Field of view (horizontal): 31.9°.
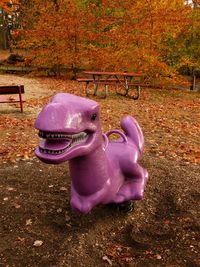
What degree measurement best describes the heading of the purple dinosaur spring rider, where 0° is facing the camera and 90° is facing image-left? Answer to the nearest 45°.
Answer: approximately 45°

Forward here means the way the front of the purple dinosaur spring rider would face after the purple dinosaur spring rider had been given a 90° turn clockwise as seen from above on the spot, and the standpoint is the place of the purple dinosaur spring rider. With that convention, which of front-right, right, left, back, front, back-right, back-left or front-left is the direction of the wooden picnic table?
front-right
